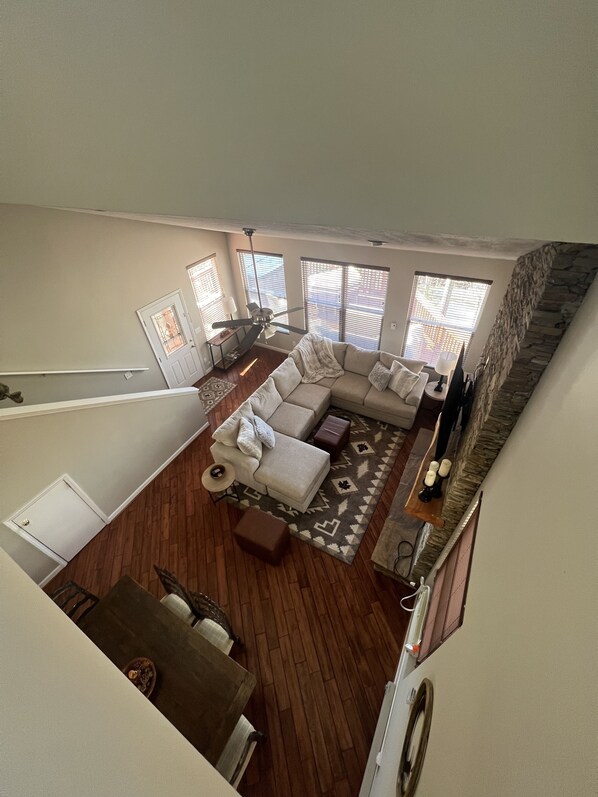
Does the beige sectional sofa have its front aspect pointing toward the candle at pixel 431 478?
yes

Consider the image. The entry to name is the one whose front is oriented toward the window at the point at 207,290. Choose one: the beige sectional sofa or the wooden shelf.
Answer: the wooden shelf

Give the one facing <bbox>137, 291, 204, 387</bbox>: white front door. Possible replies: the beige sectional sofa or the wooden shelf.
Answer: the wooden shelf

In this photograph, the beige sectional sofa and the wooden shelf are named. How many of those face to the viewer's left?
1

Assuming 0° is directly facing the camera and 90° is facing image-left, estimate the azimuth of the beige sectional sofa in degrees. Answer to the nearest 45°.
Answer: approximately 315°

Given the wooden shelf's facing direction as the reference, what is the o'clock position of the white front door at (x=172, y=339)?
The white front door is roughly at 12 o'clock from the wooden shelf.

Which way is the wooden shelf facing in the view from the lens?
facing to the left of the viewer

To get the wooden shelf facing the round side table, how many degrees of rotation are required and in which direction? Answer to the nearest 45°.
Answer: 0° — it already faces it

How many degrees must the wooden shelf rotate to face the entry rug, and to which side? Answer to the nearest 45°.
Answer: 0° — it already faces it

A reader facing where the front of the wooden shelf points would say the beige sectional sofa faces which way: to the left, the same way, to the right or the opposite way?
the opposite way
